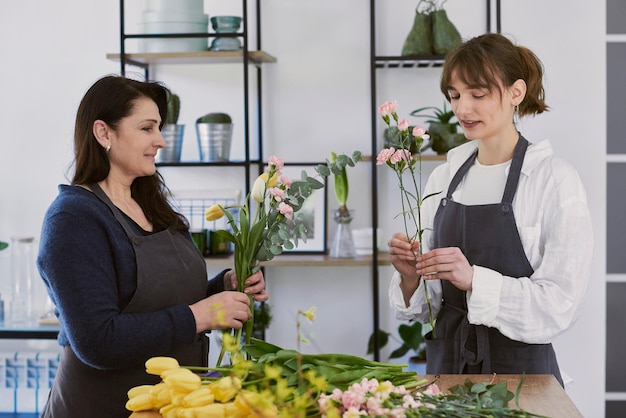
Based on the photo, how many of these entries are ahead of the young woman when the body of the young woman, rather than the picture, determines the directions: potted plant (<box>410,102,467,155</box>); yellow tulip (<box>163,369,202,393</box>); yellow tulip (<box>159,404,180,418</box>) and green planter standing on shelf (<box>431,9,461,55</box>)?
2

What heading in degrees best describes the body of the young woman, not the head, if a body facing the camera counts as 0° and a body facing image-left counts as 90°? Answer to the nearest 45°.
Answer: approximately 45°

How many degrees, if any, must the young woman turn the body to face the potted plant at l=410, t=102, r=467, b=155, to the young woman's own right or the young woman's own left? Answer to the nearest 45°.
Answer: approximately 135° to the young woman's own right

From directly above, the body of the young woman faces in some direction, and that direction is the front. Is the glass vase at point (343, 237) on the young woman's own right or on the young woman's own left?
on the young woman's own right

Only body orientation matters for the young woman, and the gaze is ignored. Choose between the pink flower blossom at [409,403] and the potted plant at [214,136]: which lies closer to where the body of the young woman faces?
the pink flower blossom

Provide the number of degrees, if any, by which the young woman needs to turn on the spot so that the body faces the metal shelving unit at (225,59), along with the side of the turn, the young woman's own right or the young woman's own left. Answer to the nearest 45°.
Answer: approximately 90° to the young woman's own right

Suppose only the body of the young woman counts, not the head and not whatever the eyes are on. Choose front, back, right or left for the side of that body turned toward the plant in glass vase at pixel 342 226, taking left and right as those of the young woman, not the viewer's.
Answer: right
